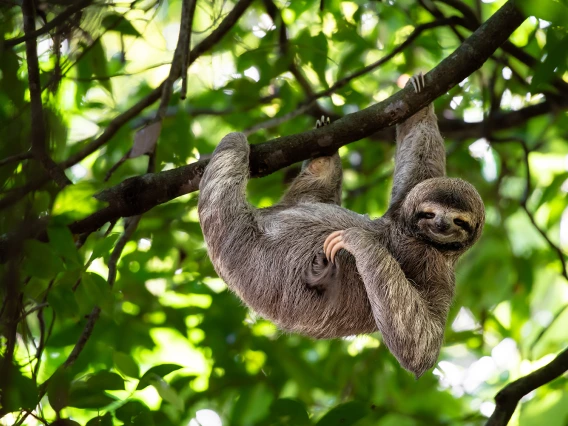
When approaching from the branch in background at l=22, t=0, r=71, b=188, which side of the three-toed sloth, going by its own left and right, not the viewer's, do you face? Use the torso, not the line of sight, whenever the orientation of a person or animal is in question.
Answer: back

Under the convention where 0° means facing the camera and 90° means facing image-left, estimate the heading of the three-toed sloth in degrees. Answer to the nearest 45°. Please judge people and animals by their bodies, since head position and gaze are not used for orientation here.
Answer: approximately 270°

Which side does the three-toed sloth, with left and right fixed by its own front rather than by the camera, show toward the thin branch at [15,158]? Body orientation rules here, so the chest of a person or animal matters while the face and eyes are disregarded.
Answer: right

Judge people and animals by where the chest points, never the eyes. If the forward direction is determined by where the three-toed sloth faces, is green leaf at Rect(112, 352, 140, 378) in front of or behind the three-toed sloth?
behind

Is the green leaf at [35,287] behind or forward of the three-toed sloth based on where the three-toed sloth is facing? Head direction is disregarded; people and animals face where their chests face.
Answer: behind

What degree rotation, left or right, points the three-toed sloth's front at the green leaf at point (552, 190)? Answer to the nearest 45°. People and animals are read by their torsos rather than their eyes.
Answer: approximately 45° to its left

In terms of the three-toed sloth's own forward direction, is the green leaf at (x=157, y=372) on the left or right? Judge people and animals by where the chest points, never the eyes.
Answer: on its right

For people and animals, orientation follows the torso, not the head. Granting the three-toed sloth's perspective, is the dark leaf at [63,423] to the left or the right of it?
on its right

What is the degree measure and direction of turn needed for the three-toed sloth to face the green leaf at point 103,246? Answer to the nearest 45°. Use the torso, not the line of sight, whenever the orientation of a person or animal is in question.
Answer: approximately 135° to its right
